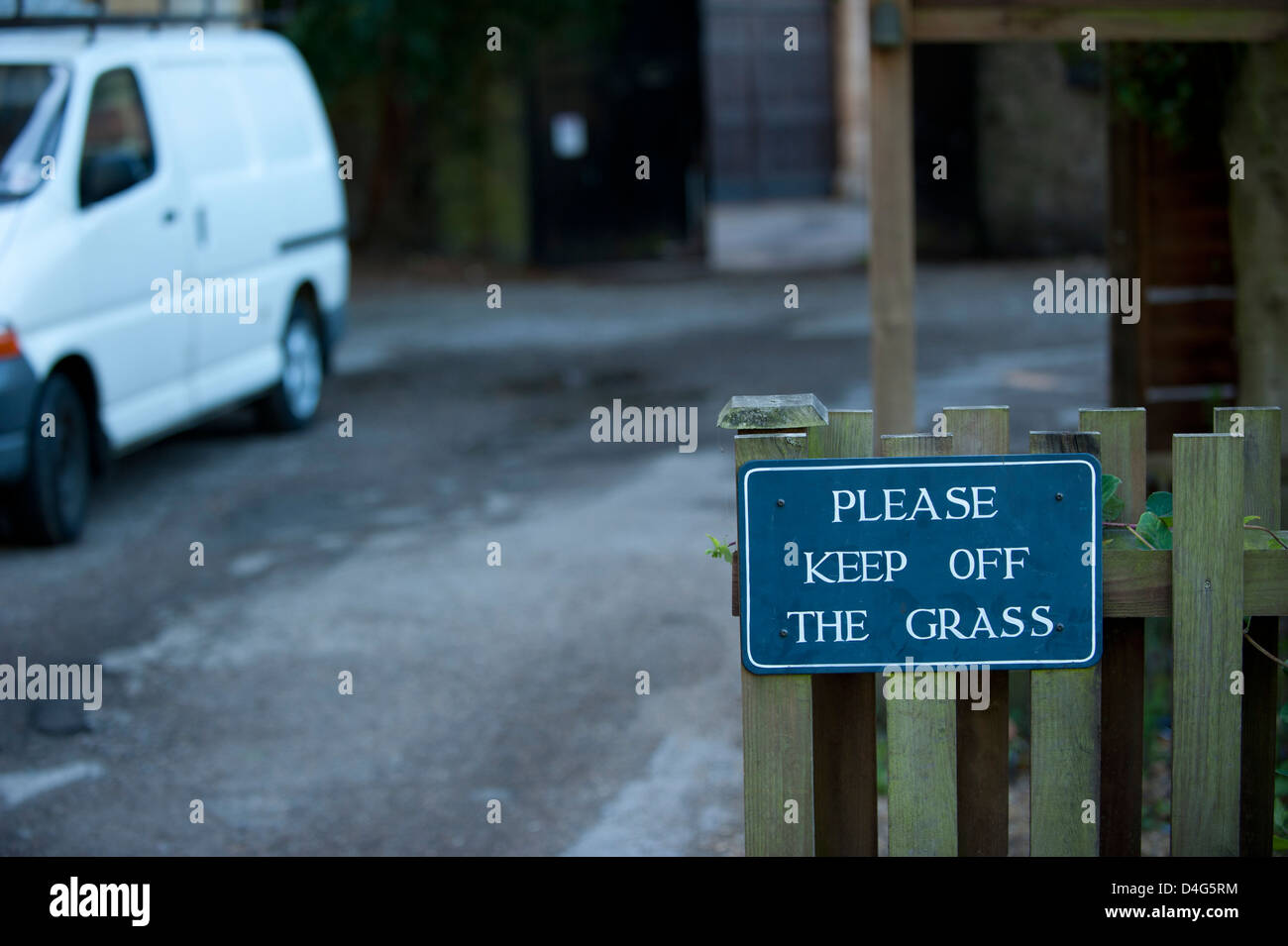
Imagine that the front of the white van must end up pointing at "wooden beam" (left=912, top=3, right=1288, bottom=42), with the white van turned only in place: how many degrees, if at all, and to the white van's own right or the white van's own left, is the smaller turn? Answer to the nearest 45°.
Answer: approximately 90° to the white van's own left

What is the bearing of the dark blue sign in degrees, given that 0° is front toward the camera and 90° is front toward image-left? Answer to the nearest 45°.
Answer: approximately 0°

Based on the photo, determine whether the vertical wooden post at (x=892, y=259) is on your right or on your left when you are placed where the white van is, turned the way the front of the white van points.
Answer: on your left

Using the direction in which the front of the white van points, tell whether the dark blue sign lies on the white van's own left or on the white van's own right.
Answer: on the white van's own left

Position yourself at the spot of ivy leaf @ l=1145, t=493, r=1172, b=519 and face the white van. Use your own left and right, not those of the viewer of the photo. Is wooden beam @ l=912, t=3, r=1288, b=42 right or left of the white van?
right

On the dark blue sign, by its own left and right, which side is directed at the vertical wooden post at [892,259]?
back

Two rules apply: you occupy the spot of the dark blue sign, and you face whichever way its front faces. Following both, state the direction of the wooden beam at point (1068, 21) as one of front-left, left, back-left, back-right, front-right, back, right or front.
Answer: back
